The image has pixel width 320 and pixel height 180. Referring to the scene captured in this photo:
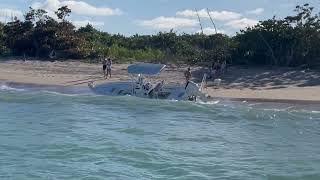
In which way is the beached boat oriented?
to the viewer's left
